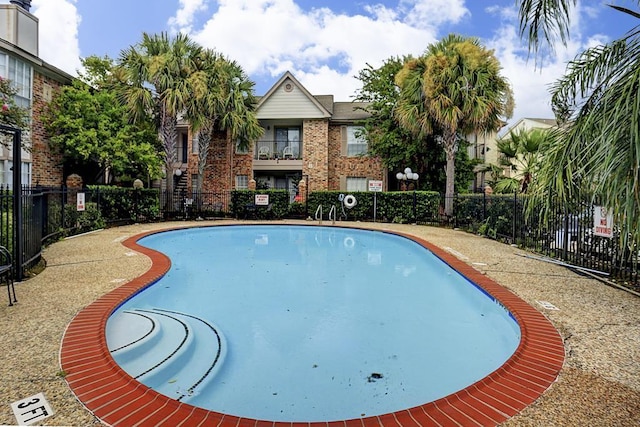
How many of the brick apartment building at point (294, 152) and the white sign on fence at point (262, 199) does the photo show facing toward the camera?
2

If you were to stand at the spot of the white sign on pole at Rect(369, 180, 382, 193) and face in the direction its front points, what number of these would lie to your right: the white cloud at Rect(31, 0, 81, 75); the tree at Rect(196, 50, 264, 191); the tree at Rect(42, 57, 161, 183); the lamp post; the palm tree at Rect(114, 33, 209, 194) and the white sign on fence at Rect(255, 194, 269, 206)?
5

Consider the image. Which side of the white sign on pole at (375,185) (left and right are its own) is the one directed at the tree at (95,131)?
right

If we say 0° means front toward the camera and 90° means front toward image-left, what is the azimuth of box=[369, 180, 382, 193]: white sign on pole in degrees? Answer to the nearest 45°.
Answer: approximately 0°

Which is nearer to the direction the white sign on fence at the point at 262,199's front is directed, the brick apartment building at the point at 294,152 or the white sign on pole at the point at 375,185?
the white sign on pole
